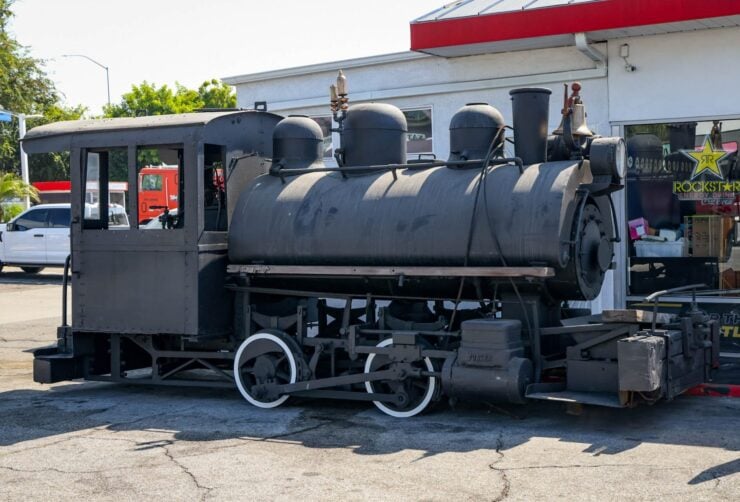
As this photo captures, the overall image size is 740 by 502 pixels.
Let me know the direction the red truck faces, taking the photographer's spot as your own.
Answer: facing to the left of the viewer

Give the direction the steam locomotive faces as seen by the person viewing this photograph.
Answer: facing the viewer and to the right of the viewer

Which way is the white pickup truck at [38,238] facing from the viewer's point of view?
to the viewer's left

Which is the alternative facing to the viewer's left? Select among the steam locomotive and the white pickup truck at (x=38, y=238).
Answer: the white pickup truck

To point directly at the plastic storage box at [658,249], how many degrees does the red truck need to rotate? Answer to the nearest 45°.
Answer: approximately 180°

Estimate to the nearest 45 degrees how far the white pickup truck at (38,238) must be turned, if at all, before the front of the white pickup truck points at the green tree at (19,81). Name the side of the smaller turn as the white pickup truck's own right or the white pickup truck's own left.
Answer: approximately 90° to the white pickup truck's own right

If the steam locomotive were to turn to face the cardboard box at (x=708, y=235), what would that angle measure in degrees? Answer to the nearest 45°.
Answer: approximately 90° to its left

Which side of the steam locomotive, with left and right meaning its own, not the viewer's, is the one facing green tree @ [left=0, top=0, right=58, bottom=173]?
back

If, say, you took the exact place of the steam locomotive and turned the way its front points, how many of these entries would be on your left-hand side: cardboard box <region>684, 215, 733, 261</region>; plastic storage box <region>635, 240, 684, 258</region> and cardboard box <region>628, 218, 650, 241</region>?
3

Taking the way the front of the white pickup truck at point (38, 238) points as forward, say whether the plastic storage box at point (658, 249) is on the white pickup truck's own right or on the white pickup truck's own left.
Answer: on the white pickup truck's own left

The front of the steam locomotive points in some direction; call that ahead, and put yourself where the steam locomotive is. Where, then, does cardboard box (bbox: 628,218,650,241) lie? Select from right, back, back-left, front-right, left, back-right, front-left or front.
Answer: left
